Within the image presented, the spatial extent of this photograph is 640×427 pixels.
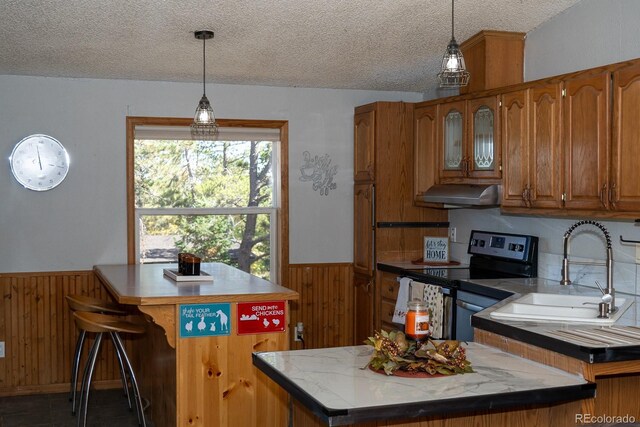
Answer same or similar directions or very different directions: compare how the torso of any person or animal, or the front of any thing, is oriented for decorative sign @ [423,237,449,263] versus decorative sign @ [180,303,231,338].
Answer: same or similar directions

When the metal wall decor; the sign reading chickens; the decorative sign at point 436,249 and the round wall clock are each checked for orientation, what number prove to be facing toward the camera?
4

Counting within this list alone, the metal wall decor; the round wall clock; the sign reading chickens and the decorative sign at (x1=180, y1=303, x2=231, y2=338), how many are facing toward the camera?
4

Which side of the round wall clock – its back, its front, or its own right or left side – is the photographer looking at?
front

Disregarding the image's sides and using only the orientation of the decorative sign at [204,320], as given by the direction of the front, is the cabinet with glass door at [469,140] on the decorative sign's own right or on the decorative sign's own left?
on the decorative sign's own left

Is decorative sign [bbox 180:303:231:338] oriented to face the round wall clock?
no

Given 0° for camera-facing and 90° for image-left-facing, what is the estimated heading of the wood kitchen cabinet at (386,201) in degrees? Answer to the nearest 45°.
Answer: approximately 45°

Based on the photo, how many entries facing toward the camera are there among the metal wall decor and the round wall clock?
2

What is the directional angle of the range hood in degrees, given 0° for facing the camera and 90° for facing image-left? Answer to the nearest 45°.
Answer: approximately 45°

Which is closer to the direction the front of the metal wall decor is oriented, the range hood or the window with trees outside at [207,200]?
the range hood

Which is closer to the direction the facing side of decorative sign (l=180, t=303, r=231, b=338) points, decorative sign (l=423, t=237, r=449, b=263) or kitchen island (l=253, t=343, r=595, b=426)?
the kitchen island

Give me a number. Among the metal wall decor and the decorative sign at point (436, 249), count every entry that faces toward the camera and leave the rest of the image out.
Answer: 2

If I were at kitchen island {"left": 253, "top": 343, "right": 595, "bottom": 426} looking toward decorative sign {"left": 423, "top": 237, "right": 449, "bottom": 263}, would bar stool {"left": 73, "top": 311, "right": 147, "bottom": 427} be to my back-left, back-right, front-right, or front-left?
front-left

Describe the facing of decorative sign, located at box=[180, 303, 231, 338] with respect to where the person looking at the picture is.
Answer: facing the viewer

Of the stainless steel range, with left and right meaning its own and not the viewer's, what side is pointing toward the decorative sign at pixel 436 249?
right

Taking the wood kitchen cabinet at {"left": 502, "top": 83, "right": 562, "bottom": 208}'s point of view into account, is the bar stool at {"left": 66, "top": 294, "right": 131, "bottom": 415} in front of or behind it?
in front

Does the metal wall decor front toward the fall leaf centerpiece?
yes

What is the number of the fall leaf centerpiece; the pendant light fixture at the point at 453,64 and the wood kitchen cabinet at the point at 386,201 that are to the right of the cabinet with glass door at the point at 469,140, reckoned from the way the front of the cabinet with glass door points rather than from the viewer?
1
